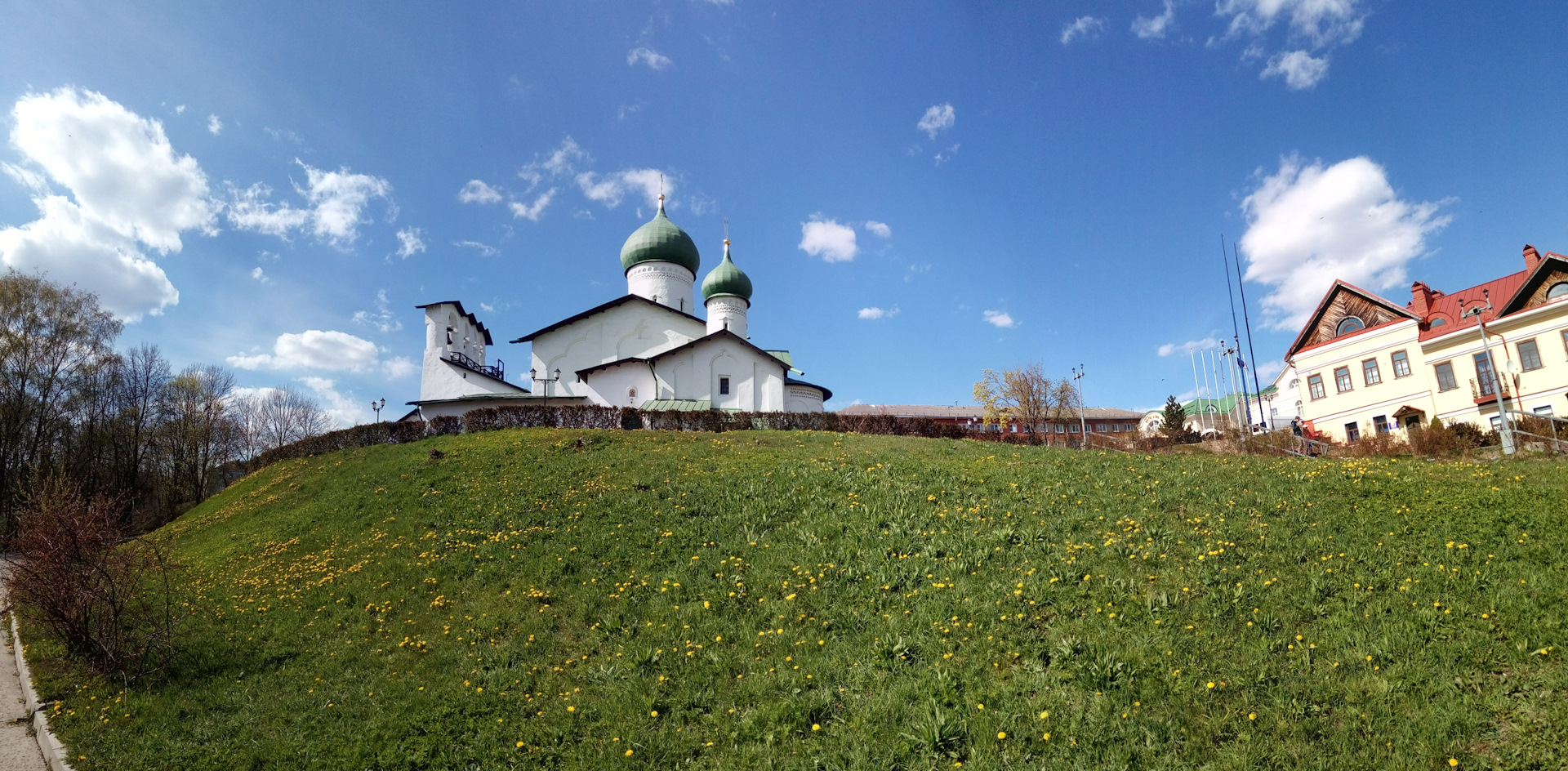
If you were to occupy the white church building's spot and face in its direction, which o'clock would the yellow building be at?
The yellow building is roughly at 7 o'clock from the white church building.

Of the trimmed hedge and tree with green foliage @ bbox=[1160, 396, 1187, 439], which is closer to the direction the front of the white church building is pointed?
the trimmed hedge

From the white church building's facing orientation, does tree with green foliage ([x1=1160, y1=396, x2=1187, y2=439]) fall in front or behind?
behind

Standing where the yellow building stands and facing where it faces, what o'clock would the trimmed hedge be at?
The trimmed hedge is roughly at 12 o'clock from the yellow building.

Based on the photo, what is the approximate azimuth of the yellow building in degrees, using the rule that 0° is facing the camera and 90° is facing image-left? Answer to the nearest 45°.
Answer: approximately 45°

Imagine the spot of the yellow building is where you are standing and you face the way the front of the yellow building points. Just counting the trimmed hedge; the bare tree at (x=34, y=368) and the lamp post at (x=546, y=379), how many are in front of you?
3

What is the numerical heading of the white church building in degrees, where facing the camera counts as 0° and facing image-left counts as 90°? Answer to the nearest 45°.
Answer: approximately 90°

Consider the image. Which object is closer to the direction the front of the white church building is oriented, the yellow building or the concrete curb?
the concrete curb
